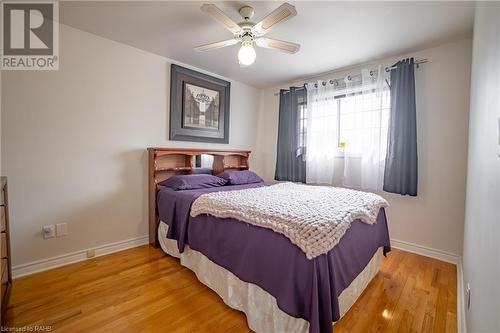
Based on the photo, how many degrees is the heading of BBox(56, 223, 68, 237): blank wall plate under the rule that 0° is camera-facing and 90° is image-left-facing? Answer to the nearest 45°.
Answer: approximately 0°

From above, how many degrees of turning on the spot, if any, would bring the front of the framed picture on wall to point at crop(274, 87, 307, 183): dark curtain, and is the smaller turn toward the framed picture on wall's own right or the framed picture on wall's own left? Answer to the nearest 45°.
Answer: approximately 45° to the framed picture on wall's own left

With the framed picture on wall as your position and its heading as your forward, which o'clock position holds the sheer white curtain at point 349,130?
The sheer white curtain is roughly at 11 o'clock from the framed picture on wall.

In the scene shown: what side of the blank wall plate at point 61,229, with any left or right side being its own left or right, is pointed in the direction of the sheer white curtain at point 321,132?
left

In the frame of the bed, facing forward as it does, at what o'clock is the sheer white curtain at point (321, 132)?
The sheer white curtain is roughly at 8 o'clock from the bed.

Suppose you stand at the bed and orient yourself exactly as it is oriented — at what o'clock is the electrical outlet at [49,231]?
The electrical outlet is roughly at 5 o'clock from the bed.

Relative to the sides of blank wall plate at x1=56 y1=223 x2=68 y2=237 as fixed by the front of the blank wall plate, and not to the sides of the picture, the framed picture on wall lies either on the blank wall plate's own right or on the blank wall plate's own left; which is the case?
on the blank wall plate's own left

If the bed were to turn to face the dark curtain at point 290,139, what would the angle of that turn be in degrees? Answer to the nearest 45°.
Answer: approximately 135° to its left
